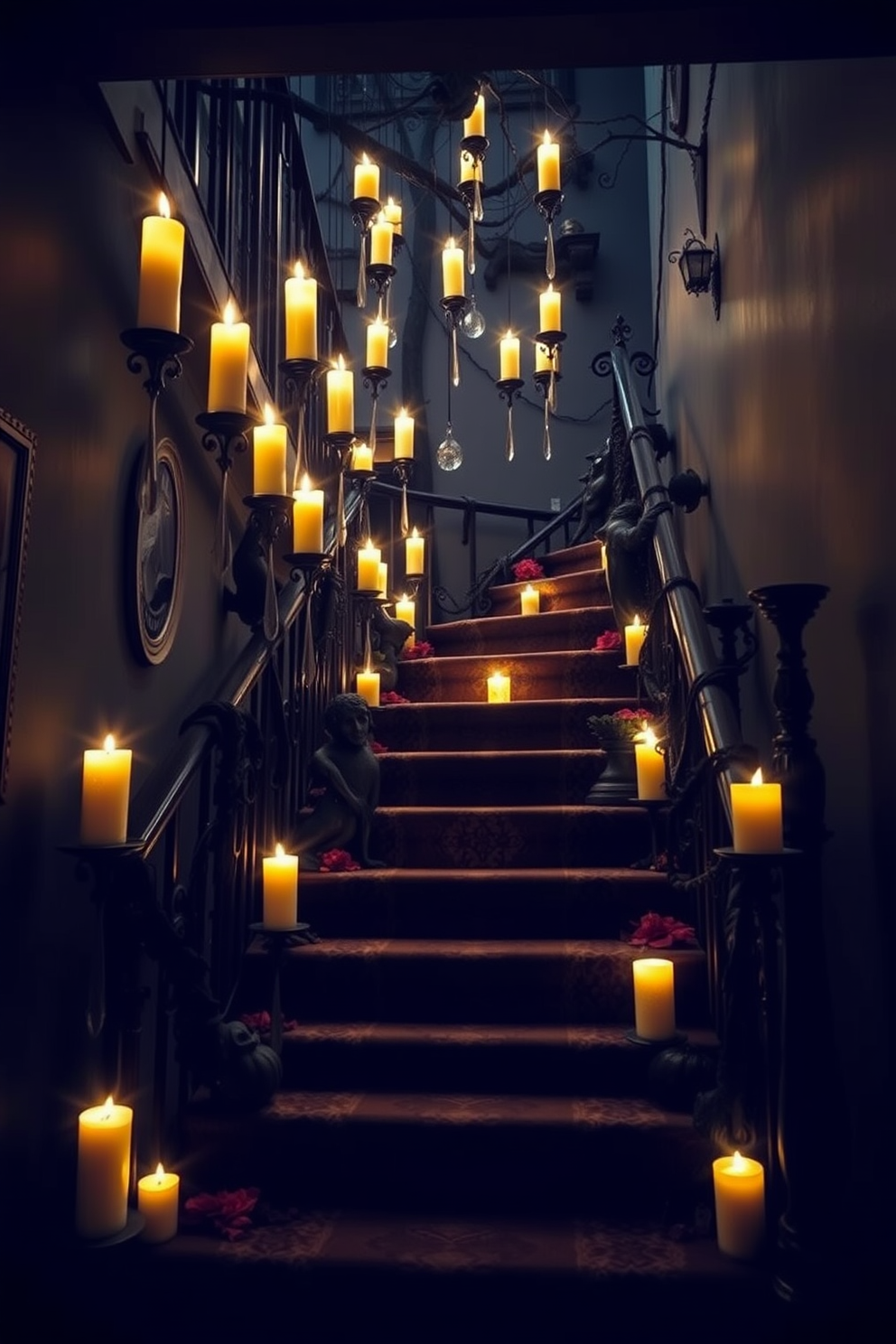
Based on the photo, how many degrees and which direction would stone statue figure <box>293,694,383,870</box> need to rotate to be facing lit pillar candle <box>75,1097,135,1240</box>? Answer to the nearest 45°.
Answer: approximately 45° to its right

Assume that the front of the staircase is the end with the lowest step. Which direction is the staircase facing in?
toward the camera

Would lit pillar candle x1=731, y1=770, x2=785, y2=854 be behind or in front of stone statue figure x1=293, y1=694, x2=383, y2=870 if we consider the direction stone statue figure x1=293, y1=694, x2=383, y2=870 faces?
in front

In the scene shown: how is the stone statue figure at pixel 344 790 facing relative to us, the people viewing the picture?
facing the viewer and to the right of the viewer

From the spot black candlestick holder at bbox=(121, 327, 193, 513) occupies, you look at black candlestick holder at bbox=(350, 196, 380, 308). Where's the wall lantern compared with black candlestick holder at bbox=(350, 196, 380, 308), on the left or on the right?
right

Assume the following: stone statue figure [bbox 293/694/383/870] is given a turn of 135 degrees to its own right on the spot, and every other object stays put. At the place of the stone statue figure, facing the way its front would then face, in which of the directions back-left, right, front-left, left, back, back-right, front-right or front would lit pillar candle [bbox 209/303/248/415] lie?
left

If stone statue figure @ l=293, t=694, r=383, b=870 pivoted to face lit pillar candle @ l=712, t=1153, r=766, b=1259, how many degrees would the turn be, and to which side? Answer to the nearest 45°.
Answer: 0° — it already faces it
